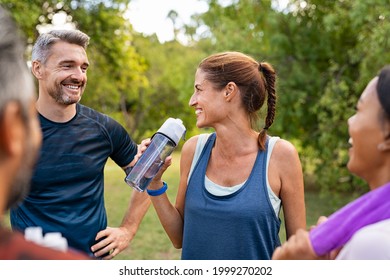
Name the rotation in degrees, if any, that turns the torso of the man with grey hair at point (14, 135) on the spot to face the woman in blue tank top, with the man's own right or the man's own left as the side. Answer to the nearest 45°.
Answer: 0° — they already face them

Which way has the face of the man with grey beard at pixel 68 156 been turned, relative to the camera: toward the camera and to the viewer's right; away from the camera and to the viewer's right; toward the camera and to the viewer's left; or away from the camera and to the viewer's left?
toward the camera and to the viewer's right

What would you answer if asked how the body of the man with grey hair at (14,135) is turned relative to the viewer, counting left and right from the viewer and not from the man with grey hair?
facing away from the viewer and to the right of the viewer

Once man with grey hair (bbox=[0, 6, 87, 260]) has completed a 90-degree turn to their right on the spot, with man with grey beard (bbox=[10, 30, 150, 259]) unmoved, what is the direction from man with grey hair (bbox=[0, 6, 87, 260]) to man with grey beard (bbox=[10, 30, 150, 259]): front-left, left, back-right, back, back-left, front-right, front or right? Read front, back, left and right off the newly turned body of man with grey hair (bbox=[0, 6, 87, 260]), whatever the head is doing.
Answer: back-left

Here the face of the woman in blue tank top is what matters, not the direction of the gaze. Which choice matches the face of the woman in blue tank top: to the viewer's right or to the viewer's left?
to the viewer's left
